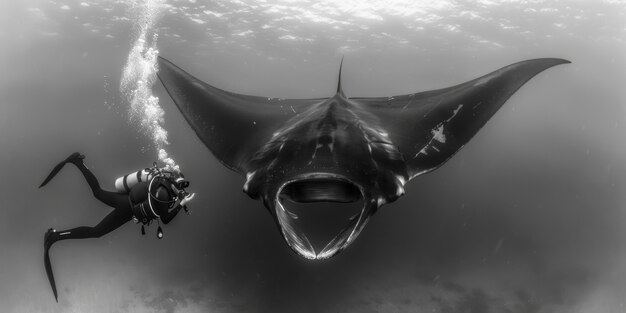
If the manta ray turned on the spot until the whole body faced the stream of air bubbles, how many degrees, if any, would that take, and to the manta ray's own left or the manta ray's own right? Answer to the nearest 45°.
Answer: approximately 135° to the manta ray's own right

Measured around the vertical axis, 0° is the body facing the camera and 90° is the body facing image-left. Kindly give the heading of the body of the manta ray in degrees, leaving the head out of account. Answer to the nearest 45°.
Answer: approximately 0°

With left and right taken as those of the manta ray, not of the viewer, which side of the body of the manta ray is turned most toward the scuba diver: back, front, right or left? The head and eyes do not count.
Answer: right
